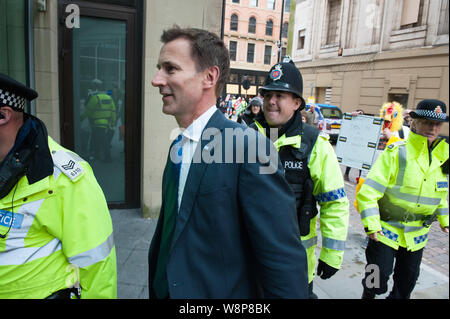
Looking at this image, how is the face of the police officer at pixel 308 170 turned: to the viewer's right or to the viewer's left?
to the viewer's left

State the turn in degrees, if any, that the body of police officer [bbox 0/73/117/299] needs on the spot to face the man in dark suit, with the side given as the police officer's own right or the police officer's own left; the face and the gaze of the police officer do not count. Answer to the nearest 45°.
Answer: approximately 90° to the police officer's own left

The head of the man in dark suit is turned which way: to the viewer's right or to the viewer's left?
to the viewer's left

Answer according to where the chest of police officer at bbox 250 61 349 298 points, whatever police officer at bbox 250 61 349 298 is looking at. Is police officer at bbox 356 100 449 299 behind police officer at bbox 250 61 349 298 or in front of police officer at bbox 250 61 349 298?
behind
